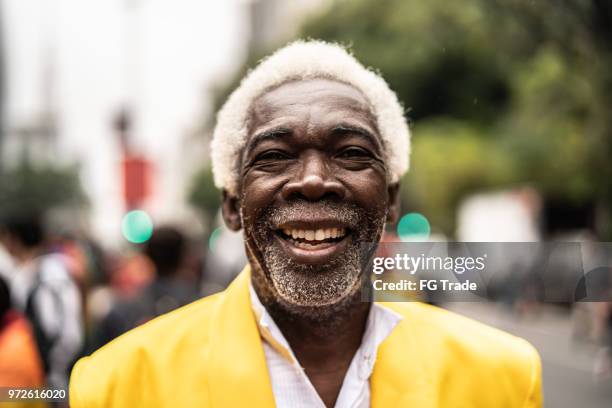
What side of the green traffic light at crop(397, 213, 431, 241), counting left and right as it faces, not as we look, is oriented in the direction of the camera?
front

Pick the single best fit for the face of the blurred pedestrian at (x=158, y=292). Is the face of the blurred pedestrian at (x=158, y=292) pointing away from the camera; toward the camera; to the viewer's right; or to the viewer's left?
away from the camera

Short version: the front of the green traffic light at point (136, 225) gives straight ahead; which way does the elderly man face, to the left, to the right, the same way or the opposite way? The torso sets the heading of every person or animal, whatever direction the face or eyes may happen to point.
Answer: the same way

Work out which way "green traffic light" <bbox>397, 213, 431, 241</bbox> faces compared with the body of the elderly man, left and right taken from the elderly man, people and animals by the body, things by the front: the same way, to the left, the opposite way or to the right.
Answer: the same way

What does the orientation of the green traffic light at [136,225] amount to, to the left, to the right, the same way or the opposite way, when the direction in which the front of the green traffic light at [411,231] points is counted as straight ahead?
the same way

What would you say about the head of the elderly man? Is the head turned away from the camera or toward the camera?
toward the camera

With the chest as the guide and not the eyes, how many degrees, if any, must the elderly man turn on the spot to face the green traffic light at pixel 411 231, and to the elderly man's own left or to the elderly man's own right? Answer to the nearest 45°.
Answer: approximately 180°

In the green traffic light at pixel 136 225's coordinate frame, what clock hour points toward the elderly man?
The elderly man is roughly at 12 o'clock from the green traffic light.

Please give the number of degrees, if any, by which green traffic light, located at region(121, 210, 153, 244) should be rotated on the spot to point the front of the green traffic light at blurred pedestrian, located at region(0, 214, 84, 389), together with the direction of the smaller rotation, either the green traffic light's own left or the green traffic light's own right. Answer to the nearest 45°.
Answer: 0° — it already faces them

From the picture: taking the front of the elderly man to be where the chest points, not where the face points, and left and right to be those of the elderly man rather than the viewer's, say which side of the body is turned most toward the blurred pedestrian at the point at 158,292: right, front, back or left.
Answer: back

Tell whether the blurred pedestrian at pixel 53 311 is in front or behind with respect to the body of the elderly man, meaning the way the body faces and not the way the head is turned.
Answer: behind

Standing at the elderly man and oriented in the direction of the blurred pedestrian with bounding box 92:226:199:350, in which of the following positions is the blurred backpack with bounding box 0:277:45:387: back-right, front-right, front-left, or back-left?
front-left

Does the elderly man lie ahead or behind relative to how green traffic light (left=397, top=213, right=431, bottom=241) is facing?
ahead

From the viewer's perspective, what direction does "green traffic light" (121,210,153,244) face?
toward the camera

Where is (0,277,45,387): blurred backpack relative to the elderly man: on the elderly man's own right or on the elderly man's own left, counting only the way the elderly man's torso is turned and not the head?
on the elderly man's own right

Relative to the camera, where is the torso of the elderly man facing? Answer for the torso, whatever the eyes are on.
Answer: toward the camera
